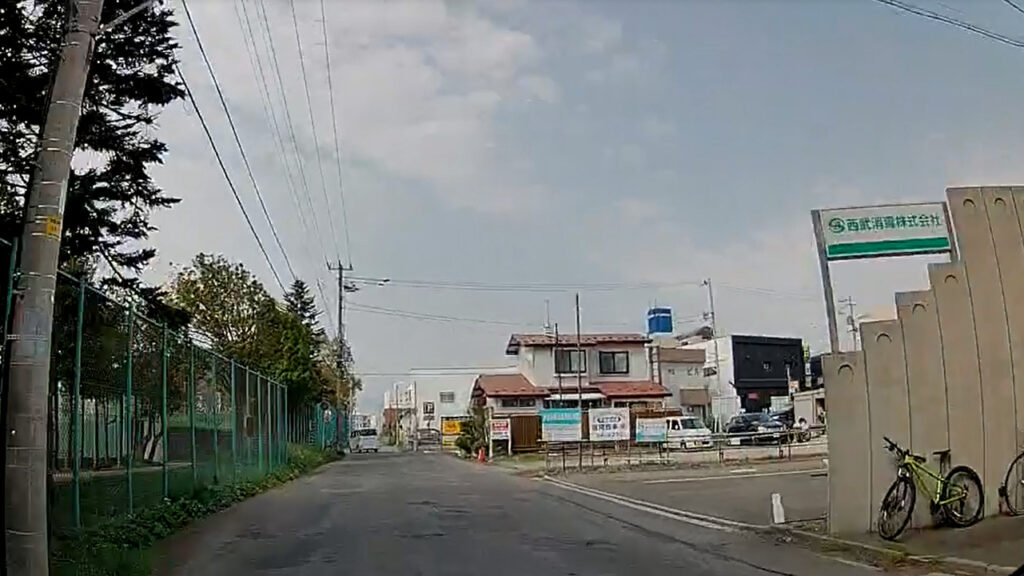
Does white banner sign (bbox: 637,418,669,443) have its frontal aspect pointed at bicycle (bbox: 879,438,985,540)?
yes

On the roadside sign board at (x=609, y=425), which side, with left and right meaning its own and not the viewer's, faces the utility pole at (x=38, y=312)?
front

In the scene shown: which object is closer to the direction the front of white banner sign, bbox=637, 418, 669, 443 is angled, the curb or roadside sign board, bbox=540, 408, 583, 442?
the curb

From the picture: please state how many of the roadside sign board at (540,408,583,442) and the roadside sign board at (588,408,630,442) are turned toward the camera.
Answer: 2

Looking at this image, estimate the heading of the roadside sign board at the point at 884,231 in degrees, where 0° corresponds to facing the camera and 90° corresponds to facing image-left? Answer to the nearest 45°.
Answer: approximately 0°

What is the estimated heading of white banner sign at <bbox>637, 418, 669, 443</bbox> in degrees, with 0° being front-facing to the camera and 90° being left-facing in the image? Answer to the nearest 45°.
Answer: approximately 0°

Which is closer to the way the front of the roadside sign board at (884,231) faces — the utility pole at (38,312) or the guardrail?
the utility pole
